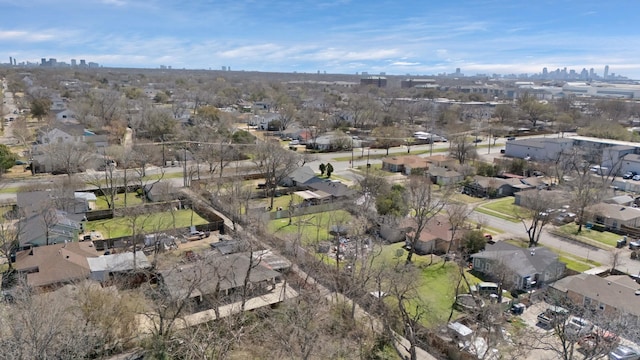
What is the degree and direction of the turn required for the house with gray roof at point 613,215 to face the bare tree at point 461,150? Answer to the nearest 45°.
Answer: approximately 90° to its right

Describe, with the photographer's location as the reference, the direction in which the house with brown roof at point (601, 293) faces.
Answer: facing away from the viewer and to the right of the viewer

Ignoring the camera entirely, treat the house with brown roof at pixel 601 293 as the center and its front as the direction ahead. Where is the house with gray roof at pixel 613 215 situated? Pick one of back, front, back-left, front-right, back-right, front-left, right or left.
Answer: front-left

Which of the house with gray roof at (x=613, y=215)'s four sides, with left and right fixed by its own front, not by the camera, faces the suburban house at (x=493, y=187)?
right

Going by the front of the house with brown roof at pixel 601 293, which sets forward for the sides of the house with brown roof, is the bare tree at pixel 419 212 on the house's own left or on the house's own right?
on the house's own left

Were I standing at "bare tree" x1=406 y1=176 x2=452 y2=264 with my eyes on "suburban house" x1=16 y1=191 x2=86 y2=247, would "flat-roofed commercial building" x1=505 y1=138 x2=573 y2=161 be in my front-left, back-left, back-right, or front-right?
back-right

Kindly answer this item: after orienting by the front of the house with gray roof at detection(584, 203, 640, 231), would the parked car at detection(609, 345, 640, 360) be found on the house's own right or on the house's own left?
on the house's own left

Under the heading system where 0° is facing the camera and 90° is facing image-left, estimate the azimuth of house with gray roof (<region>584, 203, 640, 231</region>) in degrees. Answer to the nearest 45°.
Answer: approximately 45°

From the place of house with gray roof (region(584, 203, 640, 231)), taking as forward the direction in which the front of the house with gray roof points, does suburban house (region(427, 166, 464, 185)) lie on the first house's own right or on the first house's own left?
on the first house's own right

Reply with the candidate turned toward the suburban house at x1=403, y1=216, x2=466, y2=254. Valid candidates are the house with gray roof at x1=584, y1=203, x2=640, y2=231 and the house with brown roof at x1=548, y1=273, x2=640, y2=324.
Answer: the house with gray roof at x1=584, y1=203, x2=640, y2=231

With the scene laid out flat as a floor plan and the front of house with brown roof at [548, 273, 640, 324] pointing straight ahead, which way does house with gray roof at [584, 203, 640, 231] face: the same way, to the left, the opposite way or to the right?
the opposite way

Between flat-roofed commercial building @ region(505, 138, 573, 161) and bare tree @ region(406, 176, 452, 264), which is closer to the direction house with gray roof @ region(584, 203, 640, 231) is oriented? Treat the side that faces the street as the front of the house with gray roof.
the bare tree

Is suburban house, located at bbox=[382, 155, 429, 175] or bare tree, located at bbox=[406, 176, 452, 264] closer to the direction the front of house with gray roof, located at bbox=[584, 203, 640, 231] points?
the bare tree

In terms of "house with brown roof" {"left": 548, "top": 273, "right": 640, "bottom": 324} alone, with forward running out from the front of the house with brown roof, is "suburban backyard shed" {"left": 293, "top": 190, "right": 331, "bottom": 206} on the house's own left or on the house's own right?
on the house's own left
